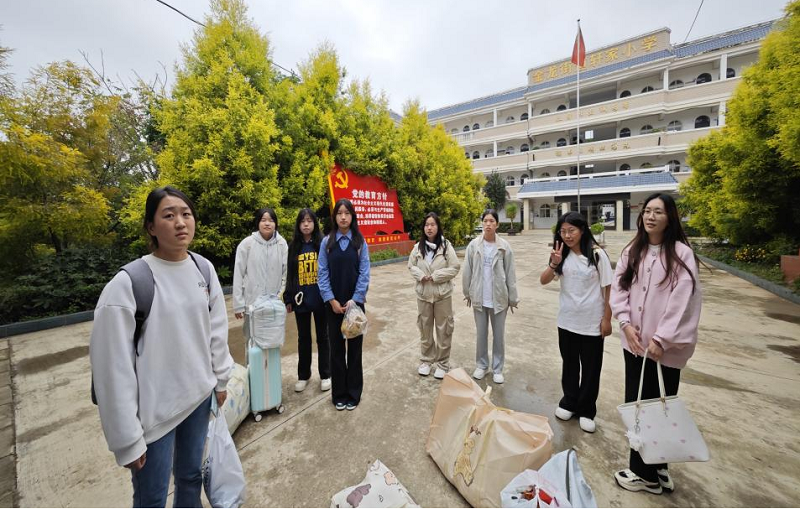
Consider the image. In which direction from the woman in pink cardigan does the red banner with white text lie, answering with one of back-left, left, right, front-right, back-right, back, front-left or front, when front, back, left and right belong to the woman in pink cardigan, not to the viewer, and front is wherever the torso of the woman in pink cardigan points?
right

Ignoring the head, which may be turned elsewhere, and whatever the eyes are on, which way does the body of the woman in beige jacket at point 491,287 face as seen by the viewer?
toward the camera

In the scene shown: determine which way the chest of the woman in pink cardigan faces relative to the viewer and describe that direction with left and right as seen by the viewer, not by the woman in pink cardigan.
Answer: facing the viewer and to the left of the viewer

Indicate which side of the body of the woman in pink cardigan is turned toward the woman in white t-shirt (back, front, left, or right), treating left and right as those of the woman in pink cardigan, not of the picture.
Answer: right

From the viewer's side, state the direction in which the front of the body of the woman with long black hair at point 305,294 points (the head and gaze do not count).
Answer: toward the camera

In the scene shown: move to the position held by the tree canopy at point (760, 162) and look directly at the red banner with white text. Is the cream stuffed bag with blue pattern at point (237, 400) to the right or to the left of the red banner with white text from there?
left

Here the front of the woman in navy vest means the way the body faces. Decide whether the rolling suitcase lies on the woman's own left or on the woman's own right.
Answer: on the woman's own right

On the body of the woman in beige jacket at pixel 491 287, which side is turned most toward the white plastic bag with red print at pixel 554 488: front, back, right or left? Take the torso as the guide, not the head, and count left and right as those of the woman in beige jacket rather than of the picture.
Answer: front

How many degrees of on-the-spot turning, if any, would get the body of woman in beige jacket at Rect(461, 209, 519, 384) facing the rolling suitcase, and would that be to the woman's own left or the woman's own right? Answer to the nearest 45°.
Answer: approximately 45° to the woman's own right

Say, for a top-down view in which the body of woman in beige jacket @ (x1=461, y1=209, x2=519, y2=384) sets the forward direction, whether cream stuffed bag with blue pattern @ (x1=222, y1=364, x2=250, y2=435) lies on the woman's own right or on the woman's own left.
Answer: on the woman's own right

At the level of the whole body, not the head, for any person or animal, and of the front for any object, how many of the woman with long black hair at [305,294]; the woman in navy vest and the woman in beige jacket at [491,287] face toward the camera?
3
